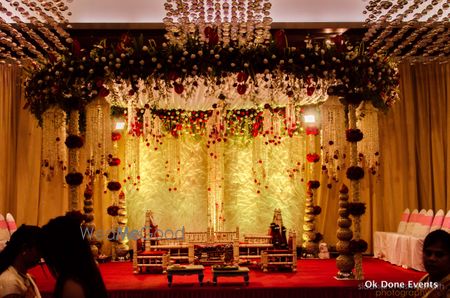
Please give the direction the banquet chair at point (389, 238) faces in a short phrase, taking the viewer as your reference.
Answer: facing to the left of the viewer

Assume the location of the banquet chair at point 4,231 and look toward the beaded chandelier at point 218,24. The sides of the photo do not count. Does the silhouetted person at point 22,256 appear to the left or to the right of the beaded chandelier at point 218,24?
right

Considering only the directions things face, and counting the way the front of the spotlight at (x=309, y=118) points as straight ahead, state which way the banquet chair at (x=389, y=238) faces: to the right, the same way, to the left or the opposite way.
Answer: to the right

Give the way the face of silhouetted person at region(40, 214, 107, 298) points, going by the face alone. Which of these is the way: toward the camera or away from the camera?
away from the camera

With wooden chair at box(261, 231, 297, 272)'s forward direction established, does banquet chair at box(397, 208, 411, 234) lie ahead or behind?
behind

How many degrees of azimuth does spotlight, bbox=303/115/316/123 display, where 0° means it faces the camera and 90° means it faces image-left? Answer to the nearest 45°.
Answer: approximately 0°
